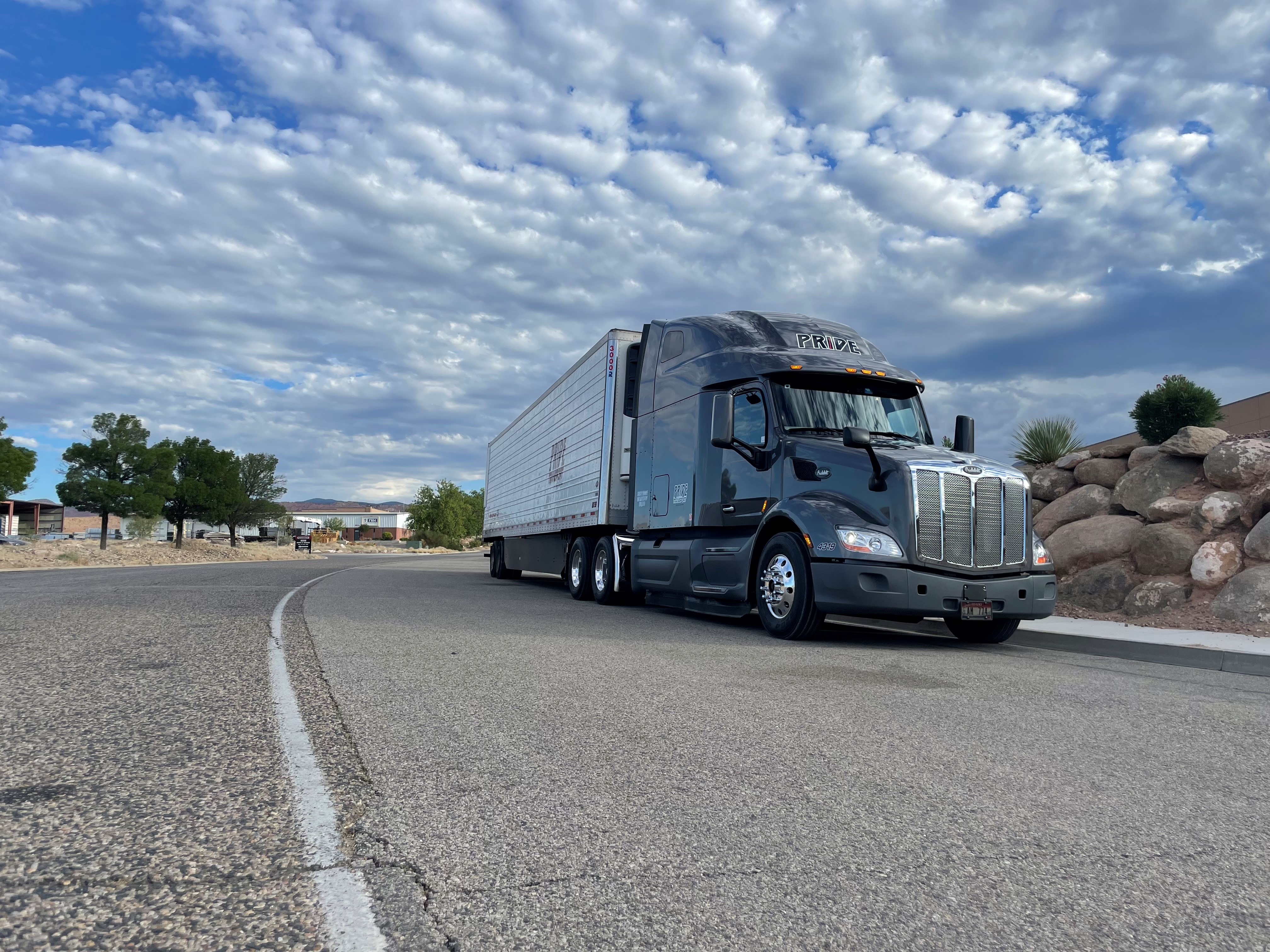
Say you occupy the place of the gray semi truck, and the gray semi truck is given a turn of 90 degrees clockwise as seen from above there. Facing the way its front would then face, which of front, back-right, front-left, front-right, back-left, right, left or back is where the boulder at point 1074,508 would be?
back

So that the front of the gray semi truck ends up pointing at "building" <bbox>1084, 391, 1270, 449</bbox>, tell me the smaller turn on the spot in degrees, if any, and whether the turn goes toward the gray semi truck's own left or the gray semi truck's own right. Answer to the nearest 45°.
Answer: approximately 90° to the gray semi truck's own left

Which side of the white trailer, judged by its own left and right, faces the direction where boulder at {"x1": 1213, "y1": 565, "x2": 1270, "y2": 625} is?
front

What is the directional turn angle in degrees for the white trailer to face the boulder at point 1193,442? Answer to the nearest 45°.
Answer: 0° — it already faces it

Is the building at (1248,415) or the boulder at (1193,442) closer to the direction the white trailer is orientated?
the boulder

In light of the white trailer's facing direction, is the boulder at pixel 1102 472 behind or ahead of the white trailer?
ahead

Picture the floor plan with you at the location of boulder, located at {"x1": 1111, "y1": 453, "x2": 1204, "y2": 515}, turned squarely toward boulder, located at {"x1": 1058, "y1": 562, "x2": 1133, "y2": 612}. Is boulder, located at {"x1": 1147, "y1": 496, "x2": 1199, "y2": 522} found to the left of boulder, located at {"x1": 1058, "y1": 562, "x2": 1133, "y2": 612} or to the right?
left

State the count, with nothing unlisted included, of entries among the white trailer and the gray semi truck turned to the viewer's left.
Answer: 0

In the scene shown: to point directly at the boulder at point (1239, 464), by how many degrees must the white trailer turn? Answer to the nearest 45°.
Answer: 0° — it already faces it

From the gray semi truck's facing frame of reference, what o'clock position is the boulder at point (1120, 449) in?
The boulder is roughly at 9 o'clock from the gray semi truck.

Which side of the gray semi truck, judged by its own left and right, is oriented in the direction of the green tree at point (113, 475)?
back

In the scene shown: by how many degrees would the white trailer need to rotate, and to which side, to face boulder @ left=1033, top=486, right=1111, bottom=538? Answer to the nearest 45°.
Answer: approximately 45° to its left

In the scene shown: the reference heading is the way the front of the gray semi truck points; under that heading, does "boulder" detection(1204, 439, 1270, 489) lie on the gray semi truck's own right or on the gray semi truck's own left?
on the gray semi truck's own left

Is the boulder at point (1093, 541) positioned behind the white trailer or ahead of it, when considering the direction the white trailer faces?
ahead

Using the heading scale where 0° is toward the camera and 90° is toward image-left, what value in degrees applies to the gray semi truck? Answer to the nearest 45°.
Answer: approximately 315°

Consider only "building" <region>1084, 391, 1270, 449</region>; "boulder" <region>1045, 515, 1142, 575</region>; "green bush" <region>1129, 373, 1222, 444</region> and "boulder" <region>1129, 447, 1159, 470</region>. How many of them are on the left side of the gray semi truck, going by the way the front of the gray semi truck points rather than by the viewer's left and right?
4

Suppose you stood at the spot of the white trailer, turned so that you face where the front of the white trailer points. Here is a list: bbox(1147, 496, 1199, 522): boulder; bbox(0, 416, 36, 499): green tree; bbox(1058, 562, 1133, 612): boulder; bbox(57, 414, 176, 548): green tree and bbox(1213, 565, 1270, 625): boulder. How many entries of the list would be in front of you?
3

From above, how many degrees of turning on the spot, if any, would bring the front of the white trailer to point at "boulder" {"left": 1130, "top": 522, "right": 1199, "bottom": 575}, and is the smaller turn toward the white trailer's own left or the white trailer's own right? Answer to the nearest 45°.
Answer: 0° — it already faces it

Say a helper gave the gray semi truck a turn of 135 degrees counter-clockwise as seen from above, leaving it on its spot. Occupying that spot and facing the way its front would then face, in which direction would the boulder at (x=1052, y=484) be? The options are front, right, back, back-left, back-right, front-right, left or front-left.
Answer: front-right
